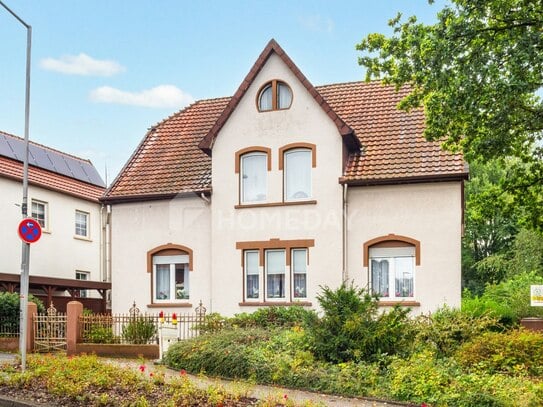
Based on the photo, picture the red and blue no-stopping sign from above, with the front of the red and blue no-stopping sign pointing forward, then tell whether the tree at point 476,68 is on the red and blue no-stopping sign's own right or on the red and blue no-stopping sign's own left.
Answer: on the red and blue no-stopping sign's own left

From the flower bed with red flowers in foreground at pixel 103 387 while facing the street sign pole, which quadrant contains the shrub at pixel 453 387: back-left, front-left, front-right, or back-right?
back-right

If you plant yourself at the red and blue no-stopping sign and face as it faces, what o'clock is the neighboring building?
The neighboring building is roughly at 6 o'clock from the red and blue no-stopping sign.

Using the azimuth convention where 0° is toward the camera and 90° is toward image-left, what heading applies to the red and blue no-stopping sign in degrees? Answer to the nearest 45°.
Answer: approximately 0°

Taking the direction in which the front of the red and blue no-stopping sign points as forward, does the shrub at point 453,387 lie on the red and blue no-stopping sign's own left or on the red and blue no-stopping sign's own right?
on the red and blue no-stopping sign's own left

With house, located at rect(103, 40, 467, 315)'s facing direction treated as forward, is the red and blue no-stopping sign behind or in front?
in front

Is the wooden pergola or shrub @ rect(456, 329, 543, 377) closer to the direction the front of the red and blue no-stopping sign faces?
the shrub

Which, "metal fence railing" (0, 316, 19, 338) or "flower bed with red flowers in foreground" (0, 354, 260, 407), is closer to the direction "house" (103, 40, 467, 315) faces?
the flower bed with red flowers in foreground

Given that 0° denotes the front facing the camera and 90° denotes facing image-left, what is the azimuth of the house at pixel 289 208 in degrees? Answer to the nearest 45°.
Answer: approximately 0°

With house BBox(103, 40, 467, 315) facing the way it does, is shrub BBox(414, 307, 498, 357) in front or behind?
in front

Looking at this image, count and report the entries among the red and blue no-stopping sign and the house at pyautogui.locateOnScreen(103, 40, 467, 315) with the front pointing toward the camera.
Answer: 2
